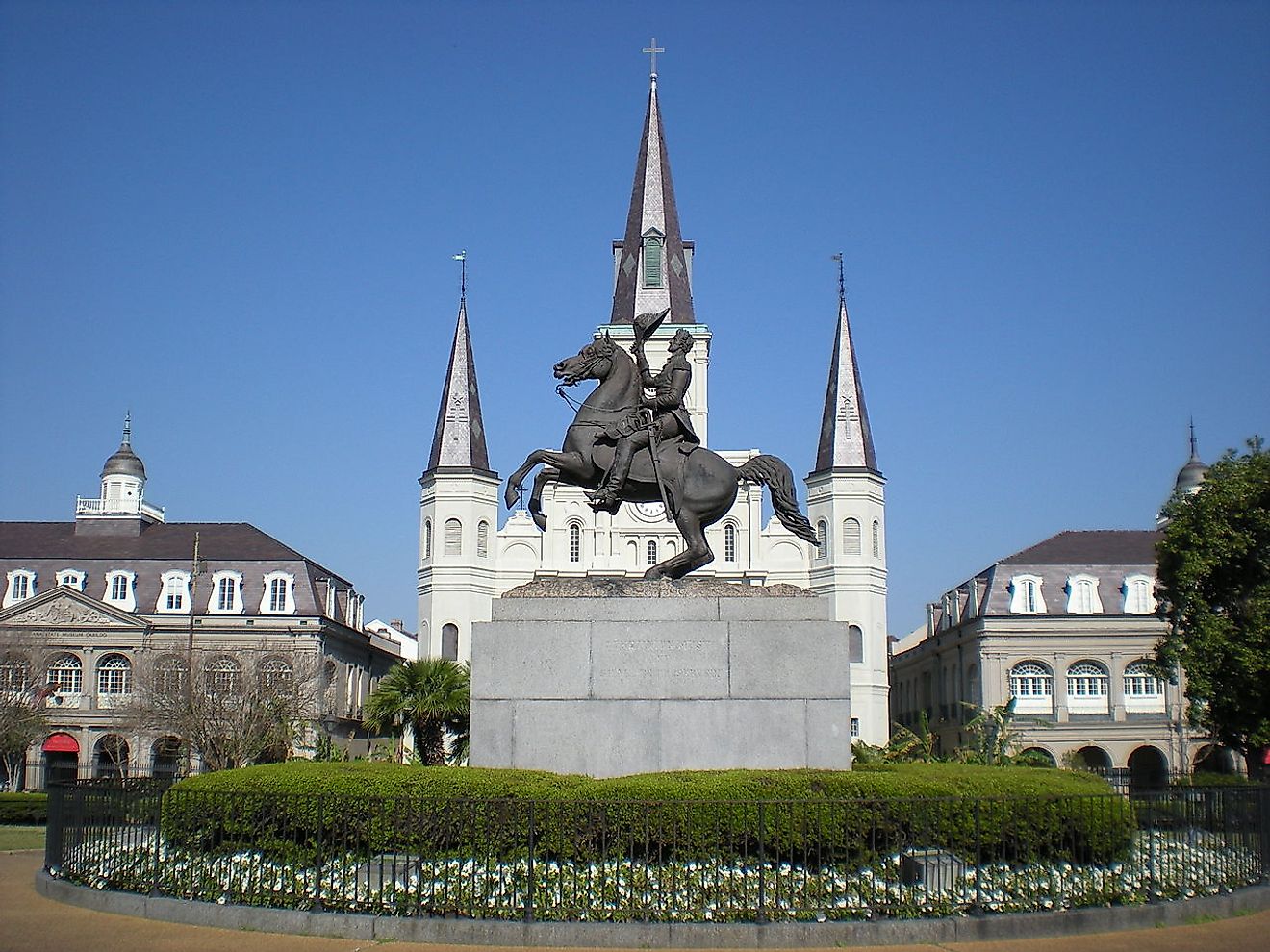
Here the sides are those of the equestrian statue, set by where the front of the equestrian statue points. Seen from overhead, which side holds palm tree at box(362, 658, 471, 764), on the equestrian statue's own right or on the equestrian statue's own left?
on the equestrian statue's own right

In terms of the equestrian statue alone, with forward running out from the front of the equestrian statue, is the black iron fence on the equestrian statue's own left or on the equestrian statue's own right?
on the equestrian statue's own left

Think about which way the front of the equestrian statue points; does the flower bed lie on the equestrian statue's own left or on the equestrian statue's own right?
on the equestrian statue's own left

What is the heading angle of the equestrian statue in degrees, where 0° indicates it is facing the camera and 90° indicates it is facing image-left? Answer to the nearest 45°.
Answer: approximately 90°

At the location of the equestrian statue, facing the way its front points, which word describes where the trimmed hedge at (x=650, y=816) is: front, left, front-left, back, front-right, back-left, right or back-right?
left

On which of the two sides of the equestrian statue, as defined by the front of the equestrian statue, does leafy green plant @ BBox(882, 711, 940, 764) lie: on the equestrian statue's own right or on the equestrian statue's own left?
on the equestrian statue's own right
